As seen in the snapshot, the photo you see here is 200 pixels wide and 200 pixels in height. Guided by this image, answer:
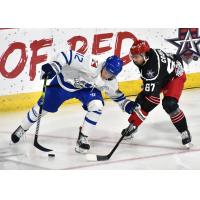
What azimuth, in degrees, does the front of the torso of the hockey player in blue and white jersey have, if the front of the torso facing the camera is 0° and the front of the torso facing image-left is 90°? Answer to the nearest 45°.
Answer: approximately 315°

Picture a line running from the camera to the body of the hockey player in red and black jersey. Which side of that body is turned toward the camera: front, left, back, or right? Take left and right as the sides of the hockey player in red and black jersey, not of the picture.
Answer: left

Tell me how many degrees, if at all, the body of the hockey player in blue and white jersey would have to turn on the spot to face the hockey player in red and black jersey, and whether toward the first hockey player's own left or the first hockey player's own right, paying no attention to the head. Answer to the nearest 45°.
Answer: approximately 45° to the first hockey player's own left

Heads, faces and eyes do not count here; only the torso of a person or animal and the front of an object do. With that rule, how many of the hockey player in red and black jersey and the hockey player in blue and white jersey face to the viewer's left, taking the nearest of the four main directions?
1

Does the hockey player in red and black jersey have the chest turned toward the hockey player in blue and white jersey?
yes
